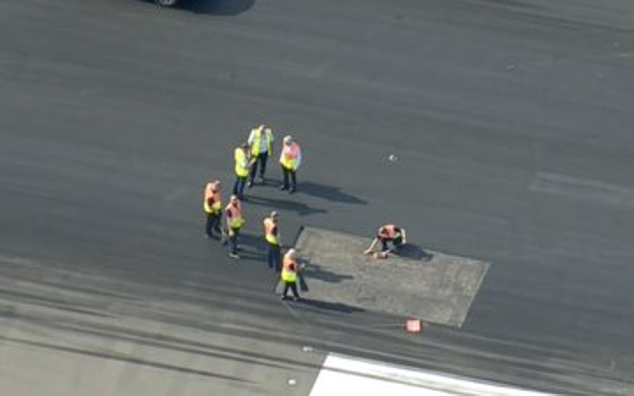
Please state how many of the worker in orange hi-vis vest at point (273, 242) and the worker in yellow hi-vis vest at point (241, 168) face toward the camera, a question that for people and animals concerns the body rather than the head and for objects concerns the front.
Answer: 0

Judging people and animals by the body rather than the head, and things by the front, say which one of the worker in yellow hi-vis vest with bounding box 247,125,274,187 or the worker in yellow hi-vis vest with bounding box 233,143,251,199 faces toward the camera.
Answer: the worker in yellow hi-vis vest with bounding box 247,125,274,187

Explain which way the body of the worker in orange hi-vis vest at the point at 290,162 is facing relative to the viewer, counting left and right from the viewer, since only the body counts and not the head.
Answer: facing the viewer and to the left of the viewer

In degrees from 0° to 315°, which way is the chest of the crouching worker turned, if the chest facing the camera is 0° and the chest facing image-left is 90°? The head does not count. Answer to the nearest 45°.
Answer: approximately 45°

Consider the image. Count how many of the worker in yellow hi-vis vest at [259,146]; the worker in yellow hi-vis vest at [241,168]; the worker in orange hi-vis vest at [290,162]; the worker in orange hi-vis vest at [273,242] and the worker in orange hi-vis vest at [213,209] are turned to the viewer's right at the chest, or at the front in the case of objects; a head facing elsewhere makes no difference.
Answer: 3

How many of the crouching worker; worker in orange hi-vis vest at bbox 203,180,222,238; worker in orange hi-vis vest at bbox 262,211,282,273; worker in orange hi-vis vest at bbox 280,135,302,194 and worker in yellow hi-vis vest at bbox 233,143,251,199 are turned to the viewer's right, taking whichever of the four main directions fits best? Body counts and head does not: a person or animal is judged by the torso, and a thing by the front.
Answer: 3

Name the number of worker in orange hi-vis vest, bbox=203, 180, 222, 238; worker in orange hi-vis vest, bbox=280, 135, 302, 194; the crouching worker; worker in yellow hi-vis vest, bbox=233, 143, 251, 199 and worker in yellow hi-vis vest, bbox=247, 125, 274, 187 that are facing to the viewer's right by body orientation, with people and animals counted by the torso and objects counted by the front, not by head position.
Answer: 2

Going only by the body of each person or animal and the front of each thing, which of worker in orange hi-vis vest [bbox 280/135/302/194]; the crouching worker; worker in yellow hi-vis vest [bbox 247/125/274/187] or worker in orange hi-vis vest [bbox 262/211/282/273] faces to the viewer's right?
worker in orange hi-vis vest [bbox 262/211/282/273]

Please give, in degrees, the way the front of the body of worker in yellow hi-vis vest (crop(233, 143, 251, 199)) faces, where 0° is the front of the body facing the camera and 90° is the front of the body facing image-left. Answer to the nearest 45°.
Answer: approximately 270°

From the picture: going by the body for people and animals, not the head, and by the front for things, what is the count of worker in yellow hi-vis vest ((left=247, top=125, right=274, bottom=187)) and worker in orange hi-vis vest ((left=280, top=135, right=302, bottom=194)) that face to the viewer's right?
0

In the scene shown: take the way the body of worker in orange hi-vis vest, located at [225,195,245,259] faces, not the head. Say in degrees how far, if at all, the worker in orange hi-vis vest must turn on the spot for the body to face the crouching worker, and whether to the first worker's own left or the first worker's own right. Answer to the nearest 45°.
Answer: approximately 45° to the first worker's own left

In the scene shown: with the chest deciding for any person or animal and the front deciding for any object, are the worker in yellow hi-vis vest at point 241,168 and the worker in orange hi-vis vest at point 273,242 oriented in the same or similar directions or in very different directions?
same or similar directions
